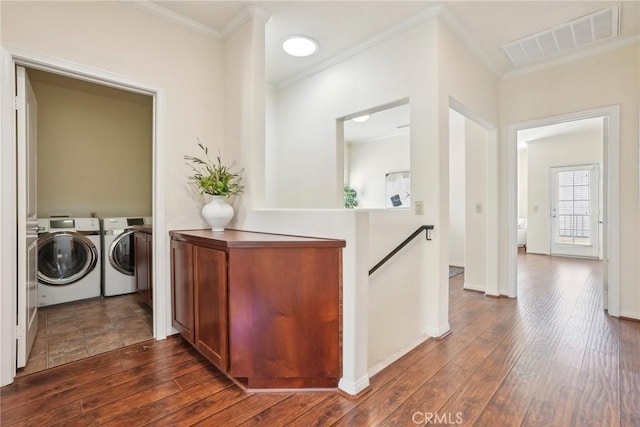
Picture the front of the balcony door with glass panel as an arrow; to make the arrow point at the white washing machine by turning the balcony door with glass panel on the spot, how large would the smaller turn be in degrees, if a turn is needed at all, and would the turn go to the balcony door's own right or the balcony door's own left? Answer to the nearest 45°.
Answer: approximately 45° to the balcony door's own right

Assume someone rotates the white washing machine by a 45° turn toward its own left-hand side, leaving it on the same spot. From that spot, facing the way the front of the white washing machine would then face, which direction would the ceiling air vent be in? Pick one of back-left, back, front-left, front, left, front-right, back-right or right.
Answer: front

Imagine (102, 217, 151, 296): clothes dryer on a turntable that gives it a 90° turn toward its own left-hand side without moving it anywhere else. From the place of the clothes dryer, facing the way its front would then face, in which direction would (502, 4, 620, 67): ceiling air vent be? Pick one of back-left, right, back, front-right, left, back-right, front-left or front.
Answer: front-right

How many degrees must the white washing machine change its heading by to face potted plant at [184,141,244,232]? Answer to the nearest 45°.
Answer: approximately 45° to its left

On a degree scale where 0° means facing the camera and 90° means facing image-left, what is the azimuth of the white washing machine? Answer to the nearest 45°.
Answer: approximately 0°

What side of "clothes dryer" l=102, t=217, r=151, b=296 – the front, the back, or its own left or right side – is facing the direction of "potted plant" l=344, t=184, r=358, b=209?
left

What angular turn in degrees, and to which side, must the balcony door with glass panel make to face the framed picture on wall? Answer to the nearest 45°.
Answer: approximately 45° to its right

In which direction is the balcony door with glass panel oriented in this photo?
toward the camera

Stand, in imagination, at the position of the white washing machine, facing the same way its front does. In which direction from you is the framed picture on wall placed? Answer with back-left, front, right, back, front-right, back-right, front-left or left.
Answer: left

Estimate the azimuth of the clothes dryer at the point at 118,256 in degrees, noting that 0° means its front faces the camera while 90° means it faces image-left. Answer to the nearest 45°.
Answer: approximately 0°

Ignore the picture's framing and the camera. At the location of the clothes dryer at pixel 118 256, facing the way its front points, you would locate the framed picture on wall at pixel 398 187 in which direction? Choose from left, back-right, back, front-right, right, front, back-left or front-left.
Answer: left

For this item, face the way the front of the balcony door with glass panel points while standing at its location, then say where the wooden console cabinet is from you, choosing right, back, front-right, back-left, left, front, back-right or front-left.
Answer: front

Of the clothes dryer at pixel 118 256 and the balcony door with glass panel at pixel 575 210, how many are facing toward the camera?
2

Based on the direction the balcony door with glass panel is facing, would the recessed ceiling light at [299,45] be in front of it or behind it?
in front

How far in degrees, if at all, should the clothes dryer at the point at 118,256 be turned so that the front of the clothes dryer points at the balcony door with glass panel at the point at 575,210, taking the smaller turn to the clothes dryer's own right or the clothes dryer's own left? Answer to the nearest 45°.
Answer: approximately 90° to the clothes dryer's own left

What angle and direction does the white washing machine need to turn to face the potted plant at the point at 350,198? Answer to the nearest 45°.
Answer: approximately 90° to its left
